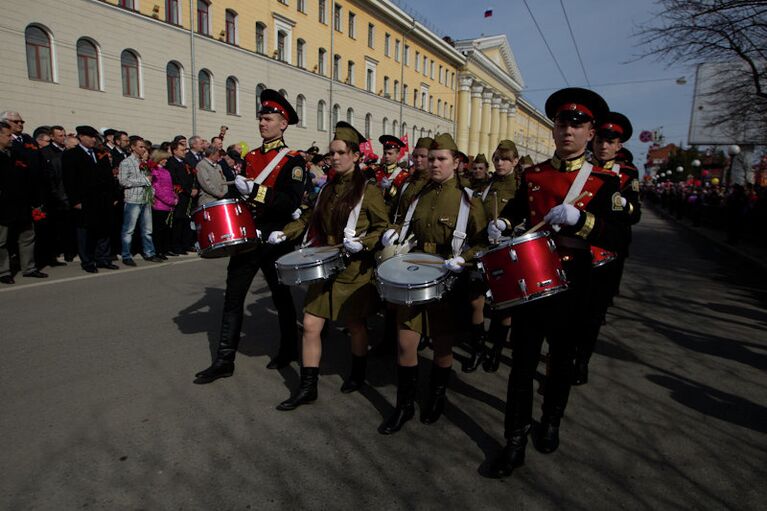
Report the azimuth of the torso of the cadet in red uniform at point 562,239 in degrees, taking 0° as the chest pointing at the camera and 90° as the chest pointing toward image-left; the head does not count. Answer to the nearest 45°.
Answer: approximately 45°

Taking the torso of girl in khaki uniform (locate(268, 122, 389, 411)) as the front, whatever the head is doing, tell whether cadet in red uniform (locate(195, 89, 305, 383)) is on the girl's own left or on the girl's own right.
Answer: on the girl's own right

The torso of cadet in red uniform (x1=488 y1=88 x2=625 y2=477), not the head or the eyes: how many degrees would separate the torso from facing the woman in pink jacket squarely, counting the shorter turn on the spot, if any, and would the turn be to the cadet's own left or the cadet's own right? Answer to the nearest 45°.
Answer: approximately 90° to the cadet's own right

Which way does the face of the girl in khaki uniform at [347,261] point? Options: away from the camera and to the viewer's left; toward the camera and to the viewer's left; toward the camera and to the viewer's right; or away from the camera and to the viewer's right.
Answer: toward the camera and to the viewer's left

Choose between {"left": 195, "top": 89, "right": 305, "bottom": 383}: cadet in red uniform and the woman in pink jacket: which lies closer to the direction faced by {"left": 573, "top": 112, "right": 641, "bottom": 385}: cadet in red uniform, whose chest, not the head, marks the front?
the cadet in red uniform

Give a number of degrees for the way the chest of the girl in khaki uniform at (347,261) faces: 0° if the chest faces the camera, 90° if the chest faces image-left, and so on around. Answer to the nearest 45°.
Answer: approximately 45°

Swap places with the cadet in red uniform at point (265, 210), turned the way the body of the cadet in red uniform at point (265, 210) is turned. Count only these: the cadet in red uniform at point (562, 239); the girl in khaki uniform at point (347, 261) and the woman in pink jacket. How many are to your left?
2

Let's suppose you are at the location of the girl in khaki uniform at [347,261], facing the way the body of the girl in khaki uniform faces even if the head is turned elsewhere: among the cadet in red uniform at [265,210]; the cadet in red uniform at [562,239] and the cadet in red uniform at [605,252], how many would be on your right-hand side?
1

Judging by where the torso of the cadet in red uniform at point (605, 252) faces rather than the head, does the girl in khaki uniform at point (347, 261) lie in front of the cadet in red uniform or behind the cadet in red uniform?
in front

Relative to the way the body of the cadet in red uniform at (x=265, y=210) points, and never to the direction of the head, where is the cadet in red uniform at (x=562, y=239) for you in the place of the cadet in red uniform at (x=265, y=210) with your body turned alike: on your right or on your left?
on your left

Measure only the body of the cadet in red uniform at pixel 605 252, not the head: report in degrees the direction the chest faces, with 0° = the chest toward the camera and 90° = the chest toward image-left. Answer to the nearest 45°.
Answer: approximately 45°
